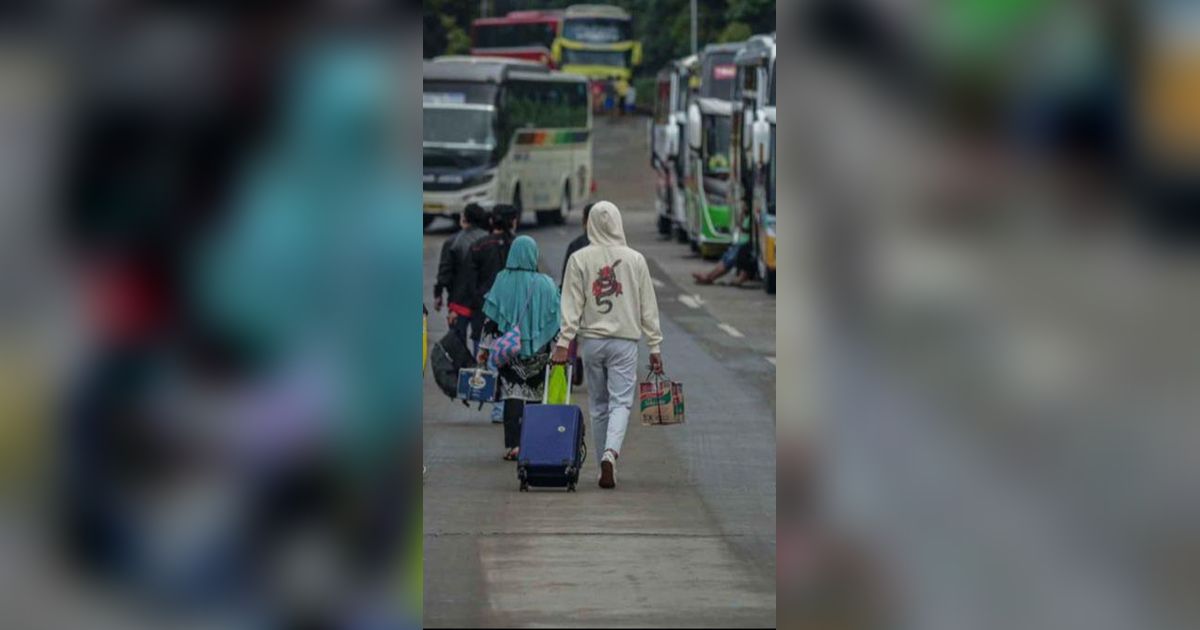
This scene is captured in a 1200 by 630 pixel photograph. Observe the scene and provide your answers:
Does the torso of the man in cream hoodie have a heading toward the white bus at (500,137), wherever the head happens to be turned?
yes

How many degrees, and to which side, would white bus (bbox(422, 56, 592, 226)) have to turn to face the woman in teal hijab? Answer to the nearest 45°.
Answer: approximately 45° to its left

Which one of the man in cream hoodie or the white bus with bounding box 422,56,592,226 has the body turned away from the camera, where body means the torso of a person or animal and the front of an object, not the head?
the man in cream hoodie

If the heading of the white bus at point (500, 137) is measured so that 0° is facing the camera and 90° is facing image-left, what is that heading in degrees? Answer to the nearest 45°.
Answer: approximately 45°

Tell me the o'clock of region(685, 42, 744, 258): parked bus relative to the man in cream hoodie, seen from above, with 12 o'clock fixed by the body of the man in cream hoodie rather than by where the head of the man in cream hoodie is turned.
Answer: The parked bus is roughly at 12 o'clock from the man in cream hoodie.

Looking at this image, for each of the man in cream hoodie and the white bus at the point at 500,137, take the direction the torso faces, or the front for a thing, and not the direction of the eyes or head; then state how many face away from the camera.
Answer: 1

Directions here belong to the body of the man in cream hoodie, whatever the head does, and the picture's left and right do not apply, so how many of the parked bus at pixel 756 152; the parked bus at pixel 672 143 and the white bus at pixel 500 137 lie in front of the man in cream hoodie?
3

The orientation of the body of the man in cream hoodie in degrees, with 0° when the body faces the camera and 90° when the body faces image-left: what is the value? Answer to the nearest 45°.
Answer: approximately 180°

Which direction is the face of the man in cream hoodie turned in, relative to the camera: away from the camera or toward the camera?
away from the camera
